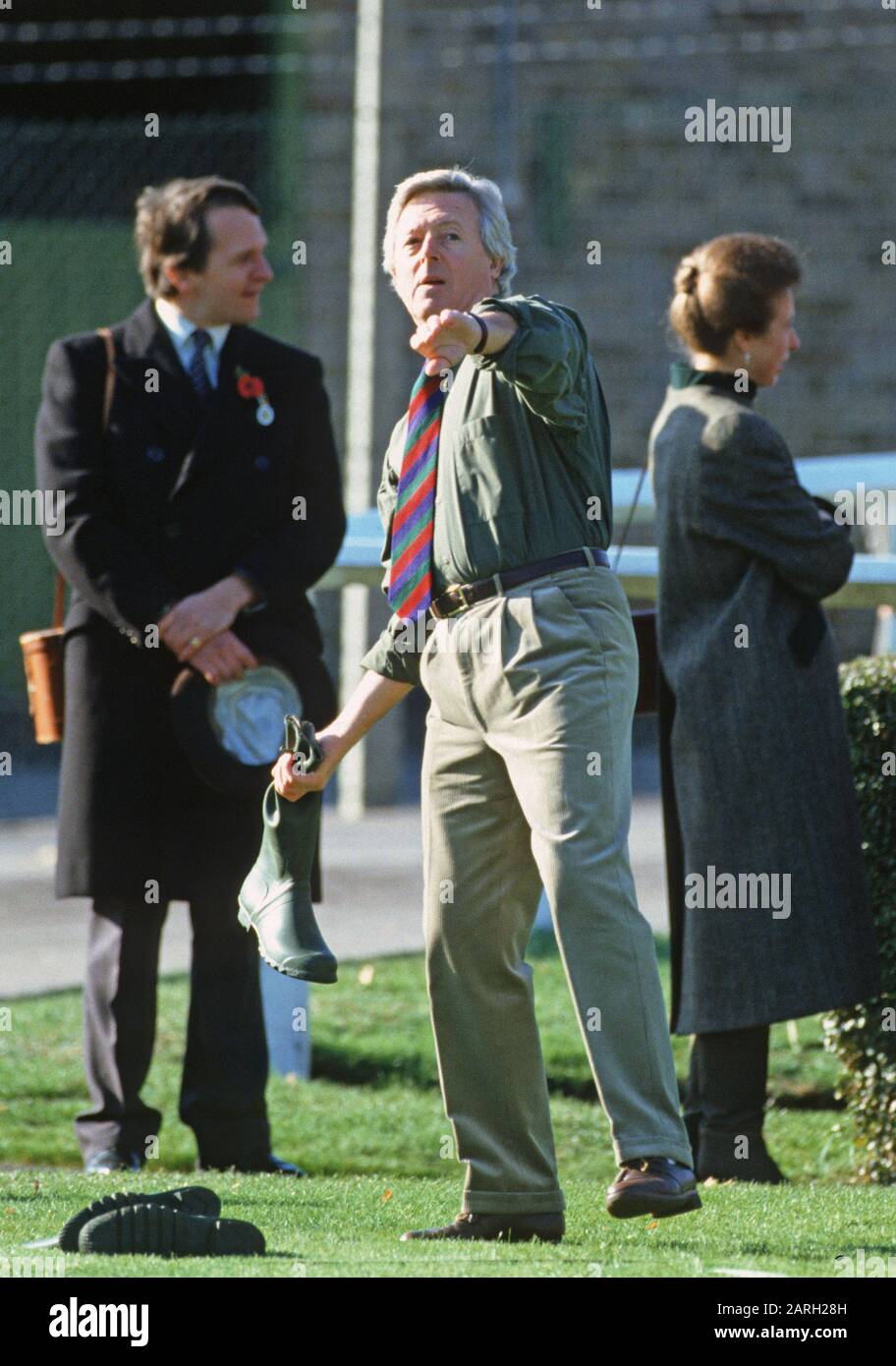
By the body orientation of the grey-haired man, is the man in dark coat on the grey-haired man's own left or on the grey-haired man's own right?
on the grey-haired man's own right

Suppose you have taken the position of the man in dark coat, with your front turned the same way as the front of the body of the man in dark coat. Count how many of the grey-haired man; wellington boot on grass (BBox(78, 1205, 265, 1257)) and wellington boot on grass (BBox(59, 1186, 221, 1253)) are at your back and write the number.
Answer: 0

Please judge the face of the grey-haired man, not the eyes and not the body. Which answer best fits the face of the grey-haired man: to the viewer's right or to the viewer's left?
to the viewer's left

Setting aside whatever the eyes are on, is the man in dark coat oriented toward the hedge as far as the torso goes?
no

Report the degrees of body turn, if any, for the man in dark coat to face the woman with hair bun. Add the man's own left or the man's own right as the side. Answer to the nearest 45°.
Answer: approximately 90° to the man's own left

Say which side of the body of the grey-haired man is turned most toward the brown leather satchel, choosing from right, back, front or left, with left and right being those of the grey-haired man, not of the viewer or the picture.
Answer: right

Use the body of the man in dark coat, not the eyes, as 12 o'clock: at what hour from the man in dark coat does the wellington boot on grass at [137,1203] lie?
The wellington boot on grass is roughly at 12 o'clock from the man in dark coat.

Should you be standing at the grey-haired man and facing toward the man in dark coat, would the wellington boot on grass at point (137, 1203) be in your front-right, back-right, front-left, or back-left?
front-left

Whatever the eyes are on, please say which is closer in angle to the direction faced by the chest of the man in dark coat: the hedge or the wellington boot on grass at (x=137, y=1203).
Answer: the wellington boot on grass

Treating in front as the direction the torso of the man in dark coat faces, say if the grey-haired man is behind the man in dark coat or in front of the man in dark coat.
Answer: in front

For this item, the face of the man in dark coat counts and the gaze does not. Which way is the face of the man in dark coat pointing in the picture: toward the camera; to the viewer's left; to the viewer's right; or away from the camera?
to the viewer's right

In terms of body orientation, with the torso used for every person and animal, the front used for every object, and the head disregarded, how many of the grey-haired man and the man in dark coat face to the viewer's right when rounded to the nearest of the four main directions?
0

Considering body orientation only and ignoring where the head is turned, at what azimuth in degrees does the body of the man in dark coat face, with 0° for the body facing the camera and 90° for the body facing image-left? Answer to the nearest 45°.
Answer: approximately 0°
